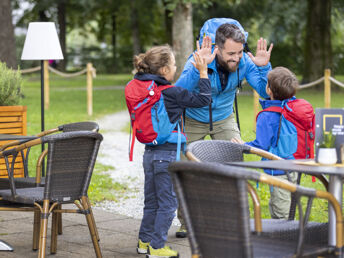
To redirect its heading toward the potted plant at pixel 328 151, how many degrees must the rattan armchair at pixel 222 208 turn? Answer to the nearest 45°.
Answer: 0° — it already faces it

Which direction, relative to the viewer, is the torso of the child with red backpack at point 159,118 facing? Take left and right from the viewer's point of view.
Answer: facing away from the viewer and to the right of the viewer

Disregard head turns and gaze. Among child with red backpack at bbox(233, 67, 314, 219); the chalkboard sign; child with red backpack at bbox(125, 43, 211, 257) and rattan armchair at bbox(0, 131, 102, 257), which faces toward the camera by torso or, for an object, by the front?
the chalkboard sign

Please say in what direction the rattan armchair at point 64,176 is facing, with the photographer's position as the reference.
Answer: facing away from the viewer and to the left of the viewer

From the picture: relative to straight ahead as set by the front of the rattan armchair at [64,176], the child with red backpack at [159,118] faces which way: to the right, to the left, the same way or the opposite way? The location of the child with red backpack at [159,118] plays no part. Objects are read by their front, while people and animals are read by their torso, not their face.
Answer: to the right

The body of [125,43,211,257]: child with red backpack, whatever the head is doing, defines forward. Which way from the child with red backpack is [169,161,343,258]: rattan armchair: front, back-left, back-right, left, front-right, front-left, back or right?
back-right

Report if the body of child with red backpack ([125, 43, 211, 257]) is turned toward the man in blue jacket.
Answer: yes

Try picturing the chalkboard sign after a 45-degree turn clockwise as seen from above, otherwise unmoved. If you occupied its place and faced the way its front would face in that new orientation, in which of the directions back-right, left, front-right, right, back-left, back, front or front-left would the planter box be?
right

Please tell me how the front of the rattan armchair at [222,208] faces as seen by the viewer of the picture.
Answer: facing away from the viewer and to the right of the viewer

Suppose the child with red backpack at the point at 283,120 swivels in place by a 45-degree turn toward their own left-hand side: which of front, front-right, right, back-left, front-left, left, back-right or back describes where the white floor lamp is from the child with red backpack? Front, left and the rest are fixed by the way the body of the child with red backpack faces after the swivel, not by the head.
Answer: front-right

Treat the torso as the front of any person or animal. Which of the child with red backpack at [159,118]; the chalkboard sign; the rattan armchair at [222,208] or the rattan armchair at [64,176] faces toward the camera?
the chalkboard sign

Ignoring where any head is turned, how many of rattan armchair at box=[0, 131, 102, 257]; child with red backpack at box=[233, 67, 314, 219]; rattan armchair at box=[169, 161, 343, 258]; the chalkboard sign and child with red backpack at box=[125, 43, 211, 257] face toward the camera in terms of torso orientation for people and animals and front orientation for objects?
1

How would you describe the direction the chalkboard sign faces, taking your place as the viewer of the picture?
facing the viewer

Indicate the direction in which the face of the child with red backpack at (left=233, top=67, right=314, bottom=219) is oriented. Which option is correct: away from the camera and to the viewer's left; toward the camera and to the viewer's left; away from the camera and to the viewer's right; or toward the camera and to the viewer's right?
away from the camera and to the viewer's left
